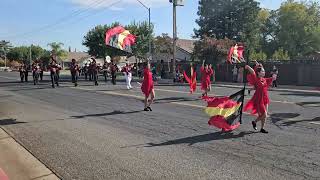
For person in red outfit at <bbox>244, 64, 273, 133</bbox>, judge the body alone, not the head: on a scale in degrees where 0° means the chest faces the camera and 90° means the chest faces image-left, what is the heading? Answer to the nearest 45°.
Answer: approximately 315°

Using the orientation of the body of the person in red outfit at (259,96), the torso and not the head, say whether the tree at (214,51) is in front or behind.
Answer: behind

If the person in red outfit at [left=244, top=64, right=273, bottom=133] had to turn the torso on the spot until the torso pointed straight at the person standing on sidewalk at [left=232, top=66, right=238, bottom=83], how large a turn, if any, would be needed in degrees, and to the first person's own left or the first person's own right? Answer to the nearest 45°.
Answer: approximately 135° to the first person's own left
